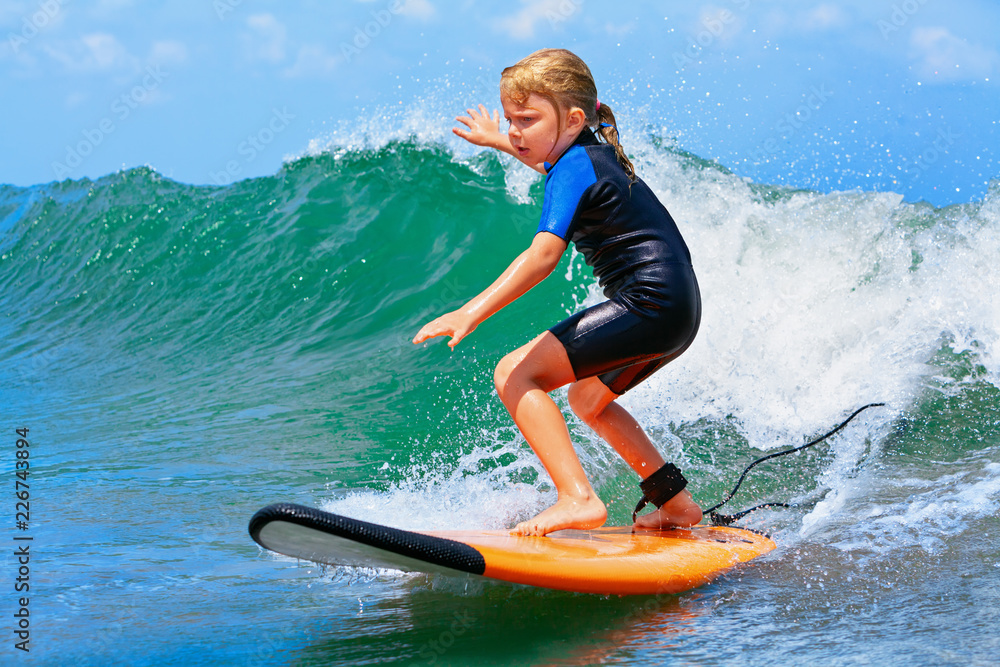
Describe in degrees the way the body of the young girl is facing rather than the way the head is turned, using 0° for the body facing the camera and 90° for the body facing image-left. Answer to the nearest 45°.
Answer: approximately 90°

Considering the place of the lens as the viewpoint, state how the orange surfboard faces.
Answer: facing to the left of the viewer
